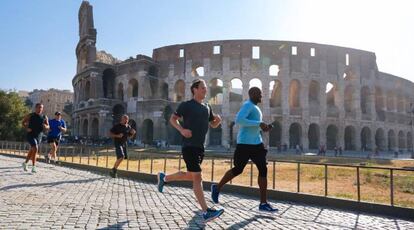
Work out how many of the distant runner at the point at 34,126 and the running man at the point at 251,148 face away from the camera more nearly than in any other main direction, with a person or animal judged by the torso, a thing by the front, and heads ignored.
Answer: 0

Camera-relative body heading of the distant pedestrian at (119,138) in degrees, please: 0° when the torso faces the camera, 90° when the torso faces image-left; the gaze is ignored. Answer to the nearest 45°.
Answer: approximately 315°
